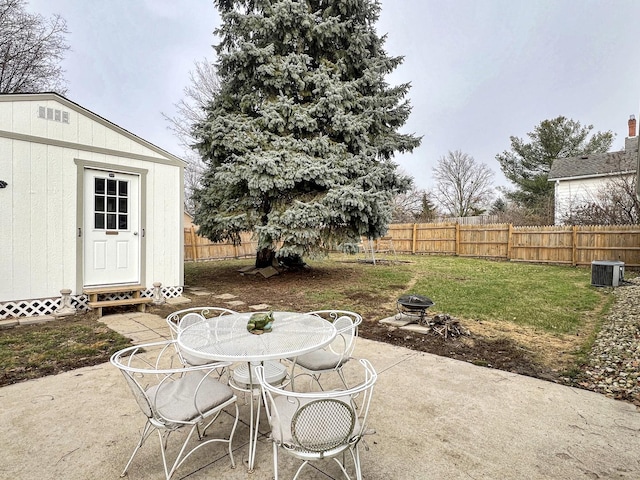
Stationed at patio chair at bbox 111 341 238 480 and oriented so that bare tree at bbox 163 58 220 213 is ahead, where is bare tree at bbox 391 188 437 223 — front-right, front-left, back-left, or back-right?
front-right

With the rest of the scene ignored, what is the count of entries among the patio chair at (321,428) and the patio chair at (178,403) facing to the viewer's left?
0

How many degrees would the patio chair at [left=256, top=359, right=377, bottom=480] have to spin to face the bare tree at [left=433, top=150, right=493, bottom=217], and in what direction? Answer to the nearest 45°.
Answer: approximately 45° to its right

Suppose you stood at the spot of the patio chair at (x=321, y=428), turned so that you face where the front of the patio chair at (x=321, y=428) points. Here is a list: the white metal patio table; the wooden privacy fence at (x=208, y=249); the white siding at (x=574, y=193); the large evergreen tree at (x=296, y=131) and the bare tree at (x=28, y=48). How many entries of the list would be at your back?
0

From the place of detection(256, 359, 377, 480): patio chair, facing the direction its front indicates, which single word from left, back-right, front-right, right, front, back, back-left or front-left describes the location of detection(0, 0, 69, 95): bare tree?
front-left

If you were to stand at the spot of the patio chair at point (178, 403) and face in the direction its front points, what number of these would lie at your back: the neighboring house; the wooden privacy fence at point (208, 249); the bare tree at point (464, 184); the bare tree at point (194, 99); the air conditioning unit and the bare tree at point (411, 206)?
0

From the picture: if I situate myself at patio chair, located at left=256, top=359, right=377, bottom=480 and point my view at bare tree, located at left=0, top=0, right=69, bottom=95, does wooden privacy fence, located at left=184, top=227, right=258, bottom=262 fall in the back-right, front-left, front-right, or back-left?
front-right

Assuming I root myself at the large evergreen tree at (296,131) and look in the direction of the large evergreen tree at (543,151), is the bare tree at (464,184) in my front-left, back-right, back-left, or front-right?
front-left

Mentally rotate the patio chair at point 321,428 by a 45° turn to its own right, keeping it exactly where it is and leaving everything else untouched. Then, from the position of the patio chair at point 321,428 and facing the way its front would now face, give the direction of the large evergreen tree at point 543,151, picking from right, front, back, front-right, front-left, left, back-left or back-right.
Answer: front

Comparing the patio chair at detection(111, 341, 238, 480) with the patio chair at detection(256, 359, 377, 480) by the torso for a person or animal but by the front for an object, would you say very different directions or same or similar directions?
same or similar directions

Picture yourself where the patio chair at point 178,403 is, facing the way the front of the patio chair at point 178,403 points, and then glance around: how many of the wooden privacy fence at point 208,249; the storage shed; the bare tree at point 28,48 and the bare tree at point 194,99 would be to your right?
0

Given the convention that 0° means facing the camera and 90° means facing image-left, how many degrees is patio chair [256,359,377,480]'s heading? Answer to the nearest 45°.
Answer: approximately 180°

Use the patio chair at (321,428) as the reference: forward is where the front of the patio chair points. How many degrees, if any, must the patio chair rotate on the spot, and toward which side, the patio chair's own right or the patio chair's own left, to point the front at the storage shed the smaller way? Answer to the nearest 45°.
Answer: approximately 45° to the patio chair's own left

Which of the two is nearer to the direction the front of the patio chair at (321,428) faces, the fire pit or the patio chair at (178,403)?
the fire pit

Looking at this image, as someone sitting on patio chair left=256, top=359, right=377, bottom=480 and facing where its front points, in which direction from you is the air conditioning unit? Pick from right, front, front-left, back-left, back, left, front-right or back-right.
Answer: front-right

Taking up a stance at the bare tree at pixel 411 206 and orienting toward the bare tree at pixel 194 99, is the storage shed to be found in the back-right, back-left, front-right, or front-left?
front-left

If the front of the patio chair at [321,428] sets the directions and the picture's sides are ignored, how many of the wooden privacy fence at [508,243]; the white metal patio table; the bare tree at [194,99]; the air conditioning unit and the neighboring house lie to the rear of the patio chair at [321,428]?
0

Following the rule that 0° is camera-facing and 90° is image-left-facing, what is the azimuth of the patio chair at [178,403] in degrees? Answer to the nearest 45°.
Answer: approximately 225°

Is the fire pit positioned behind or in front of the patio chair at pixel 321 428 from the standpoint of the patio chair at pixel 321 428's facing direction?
in front

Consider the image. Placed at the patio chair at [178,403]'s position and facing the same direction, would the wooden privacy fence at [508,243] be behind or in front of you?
in front
